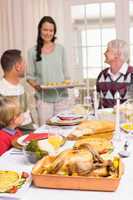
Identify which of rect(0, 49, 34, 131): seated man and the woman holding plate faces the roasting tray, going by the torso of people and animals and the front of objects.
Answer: the woman holding plate

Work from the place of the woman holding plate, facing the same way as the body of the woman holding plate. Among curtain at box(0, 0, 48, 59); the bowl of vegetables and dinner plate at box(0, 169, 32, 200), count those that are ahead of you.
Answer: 2

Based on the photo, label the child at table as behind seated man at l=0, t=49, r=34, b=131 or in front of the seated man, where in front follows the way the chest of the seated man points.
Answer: behind

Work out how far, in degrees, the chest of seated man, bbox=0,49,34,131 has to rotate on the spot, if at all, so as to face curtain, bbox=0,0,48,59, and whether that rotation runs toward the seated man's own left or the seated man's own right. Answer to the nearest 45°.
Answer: approximately 45° to the seated man's own left

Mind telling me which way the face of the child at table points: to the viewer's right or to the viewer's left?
to the viewer's right

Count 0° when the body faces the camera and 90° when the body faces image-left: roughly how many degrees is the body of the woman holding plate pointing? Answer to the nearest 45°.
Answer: approximately 0°

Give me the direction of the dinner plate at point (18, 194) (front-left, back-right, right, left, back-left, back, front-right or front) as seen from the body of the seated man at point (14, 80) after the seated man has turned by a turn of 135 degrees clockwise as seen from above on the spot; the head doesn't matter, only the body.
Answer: front

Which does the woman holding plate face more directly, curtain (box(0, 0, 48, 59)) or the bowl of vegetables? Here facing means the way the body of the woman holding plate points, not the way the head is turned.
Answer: the bowl of vegetables

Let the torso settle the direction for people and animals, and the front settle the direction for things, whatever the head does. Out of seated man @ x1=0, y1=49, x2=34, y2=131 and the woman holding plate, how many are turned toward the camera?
1

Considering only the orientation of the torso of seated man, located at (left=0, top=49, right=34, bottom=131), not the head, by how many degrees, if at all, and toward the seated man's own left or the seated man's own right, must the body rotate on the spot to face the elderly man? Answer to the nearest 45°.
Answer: approximately 45° to the seated man's own right

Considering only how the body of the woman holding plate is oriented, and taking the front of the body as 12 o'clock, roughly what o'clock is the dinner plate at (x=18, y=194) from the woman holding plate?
The dinner plate is roughly at 12 o'clock from the woman holding plate.

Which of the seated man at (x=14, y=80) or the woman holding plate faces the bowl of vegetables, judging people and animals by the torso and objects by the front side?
the woman holding plate

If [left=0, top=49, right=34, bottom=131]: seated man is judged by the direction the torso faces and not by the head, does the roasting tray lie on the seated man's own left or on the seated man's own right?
on the seated man's own right

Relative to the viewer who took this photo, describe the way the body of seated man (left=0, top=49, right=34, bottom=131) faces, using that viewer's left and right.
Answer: facing away from the viewer and to the right of the viewer

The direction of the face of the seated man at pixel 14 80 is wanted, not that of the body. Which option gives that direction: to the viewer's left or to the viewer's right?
to the viewer's right
